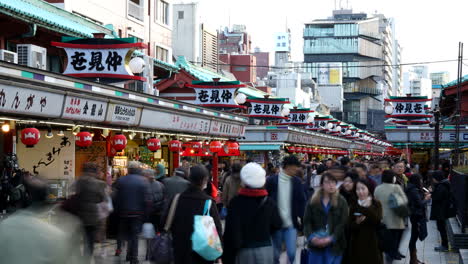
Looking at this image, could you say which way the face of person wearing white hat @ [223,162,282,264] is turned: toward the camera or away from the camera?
away from the camera

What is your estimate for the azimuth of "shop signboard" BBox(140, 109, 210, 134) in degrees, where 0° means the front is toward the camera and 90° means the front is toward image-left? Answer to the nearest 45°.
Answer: approximately 315°

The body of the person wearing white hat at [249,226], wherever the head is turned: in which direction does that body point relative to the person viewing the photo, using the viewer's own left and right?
facing away from the viewer

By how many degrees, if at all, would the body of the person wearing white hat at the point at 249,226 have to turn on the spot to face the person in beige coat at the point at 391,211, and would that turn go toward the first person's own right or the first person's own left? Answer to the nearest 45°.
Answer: approximately 45° to the first person's own right

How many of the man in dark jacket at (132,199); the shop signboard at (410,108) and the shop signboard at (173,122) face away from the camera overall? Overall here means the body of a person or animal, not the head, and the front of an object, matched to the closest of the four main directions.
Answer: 1

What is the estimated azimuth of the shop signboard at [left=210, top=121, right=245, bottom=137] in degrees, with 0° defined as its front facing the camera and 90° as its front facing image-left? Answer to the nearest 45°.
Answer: approximately 315°

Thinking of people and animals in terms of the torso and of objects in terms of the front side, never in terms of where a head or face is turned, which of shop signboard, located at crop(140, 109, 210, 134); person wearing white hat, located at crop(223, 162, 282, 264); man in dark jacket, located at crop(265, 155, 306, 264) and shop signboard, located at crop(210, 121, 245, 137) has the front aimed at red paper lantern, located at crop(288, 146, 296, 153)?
the person wearing white hat

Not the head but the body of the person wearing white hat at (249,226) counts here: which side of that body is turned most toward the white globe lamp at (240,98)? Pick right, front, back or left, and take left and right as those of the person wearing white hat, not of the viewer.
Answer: front

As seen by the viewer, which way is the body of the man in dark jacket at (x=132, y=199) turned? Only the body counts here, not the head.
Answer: away from the camera

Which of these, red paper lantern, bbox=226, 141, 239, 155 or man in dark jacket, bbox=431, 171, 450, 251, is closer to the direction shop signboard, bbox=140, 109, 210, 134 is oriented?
the man in dark jacket
